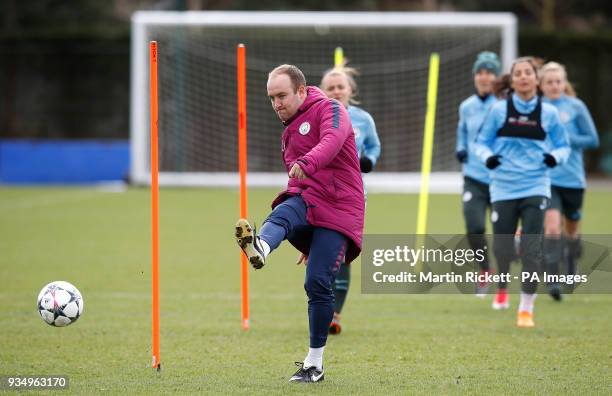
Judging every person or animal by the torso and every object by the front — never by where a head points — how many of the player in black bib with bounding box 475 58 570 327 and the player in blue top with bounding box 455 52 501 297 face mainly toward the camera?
2

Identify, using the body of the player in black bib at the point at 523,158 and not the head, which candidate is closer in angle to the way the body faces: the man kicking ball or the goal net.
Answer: the man kicking ball

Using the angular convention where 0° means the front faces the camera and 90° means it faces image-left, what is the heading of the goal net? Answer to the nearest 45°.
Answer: approximately 0°

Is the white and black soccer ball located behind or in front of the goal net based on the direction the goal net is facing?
in front

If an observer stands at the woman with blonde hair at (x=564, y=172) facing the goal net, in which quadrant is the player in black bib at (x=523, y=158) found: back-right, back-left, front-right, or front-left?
back-left

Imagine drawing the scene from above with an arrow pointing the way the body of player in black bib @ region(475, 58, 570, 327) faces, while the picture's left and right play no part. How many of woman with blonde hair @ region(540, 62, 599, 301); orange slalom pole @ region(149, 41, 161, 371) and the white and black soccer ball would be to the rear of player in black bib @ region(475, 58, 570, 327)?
1

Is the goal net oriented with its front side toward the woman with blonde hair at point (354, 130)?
yes

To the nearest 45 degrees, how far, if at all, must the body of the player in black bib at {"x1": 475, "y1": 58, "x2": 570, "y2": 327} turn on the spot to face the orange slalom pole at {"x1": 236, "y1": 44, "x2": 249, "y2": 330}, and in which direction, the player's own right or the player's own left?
approximately 45° to the player's own right

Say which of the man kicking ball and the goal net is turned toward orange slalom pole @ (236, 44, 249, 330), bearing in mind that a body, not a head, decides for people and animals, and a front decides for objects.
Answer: the goal net

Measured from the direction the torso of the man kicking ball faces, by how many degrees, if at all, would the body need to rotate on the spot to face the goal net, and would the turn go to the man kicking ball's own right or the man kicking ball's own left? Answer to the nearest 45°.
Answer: approximately 135° to the man kicking ball's own right

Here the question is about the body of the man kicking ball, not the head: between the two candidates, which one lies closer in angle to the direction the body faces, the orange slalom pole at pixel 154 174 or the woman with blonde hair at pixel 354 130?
the orange slalom pole

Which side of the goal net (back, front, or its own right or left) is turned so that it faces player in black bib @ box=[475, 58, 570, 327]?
front
